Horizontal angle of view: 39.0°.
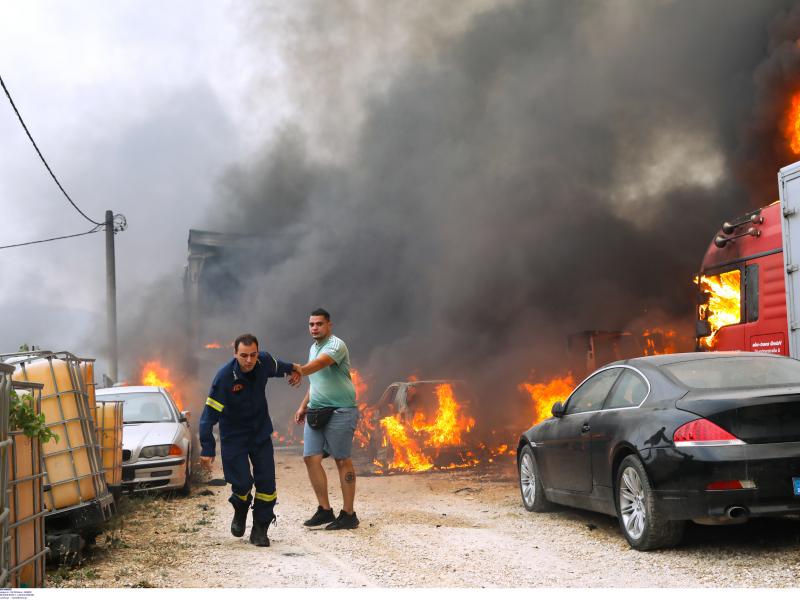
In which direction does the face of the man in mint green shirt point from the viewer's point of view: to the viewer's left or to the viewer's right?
to the viewer's left

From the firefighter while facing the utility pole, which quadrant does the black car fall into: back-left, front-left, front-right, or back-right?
back-right

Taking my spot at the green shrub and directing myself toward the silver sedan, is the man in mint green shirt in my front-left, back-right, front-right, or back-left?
front-right

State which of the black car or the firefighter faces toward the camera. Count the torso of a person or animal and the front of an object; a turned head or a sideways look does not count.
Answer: the firefighter

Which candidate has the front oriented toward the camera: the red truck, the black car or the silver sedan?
the silver sedan

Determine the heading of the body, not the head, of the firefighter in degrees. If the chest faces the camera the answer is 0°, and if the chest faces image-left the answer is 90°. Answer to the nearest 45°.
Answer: approximately 0°

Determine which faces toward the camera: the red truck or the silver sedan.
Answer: the silver sedan

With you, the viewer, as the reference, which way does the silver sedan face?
facing the viewer

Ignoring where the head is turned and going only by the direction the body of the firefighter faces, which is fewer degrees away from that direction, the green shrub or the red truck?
the green shrub

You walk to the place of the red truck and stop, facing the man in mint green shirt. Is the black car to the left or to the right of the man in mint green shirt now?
left

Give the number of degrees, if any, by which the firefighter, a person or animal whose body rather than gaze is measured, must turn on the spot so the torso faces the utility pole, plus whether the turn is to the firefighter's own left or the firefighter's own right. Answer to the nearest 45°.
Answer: approximately 180°
